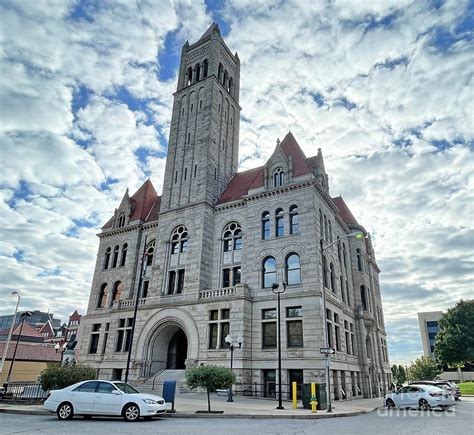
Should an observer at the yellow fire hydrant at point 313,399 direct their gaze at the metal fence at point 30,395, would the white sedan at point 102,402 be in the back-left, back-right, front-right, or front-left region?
front-left

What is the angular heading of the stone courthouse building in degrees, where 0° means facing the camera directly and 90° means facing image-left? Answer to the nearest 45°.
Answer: approximately 45°

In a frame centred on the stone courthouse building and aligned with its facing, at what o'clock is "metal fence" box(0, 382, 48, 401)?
The metal fence is roughly at 12 o'clock from the stone courthouse building.

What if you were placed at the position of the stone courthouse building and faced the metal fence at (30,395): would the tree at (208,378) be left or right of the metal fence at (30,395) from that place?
left

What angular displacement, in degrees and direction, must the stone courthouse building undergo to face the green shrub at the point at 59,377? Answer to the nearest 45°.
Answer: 0° — it already faces it

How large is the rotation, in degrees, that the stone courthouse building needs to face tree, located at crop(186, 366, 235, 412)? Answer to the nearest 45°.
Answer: approximately 45° to its left

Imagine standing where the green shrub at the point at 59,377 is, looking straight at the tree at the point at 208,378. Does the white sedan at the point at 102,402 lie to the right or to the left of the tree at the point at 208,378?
right

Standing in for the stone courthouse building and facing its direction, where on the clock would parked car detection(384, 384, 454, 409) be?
The parked car is roughly at 9 o'clock from the stone courthouse building.

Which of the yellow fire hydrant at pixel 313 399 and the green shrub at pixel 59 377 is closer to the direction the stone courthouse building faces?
the green shrub

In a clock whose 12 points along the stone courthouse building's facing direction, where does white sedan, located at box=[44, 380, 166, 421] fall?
The white sedan is roughly at 11 o'clock from the stone courthouse building.
